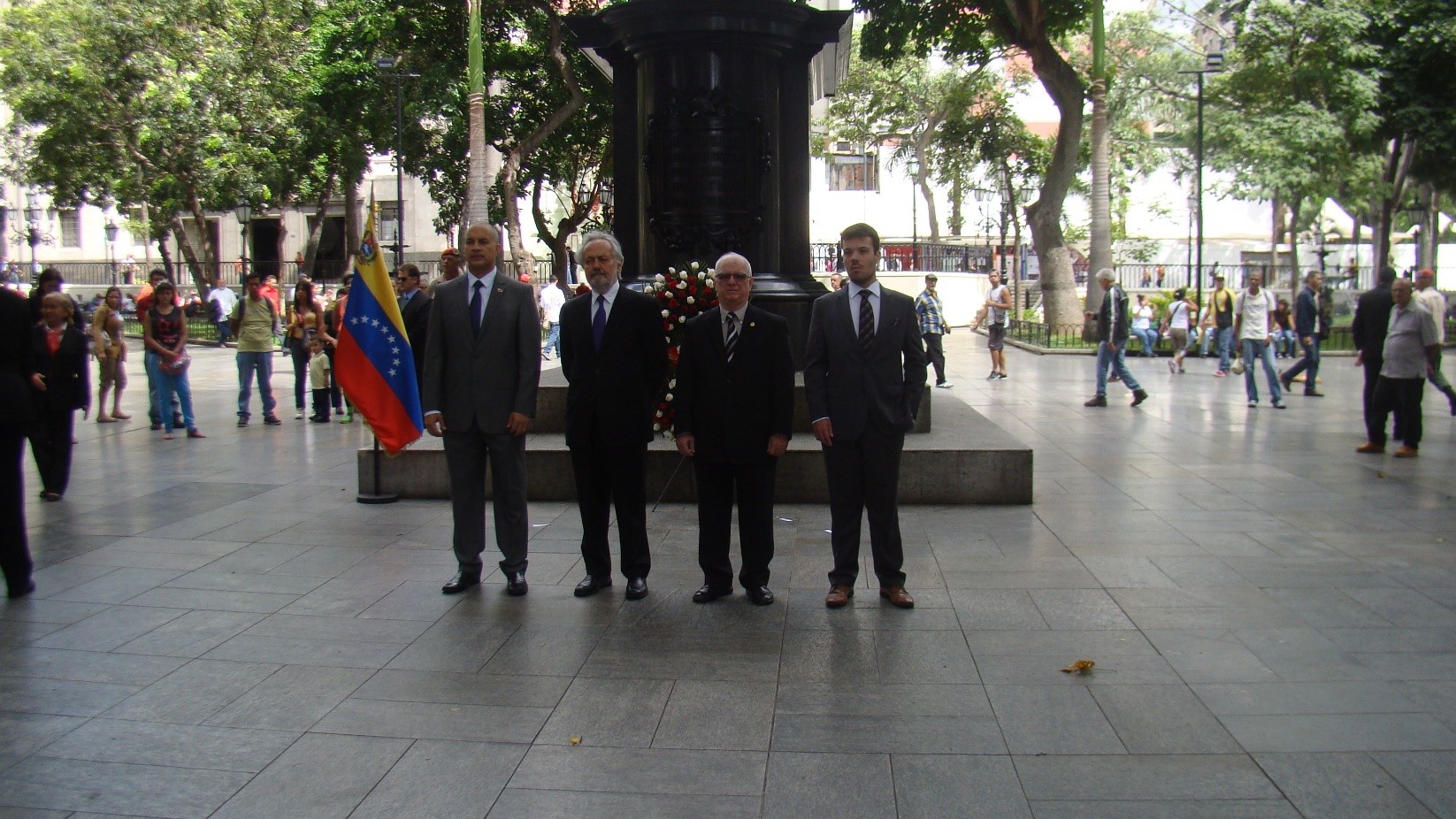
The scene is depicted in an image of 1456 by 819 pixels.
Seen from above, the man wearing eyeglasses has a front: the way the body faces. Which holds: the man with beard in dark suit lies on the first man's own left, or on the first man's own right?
on the first man's own right

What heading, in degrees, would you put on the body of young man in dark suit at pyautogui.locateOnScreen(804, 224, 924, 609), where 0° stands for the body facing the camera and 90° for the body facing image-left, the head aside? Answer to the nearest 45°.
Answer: approximately 0°

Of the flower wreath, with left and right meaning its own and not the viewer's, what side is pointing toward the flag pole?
right

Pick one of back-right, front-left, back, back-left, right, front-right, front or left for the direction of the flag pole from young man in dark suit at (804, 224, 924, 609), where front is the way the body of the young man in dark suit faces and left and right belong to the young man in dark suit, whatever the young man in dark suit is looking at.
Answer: back-right

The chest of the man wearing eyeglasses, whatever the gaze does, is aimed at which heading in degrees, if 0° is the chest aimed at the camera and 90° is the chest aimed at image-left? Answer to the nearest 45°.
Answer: approximately 0°

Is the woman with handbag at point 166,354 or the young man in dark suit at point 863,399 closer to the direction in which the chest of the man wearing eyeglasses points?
the young man in dark suit

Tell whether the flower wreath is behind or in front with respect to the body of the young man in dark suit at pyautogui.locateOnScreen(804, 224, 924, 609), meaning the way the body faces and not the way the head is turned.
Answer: behind

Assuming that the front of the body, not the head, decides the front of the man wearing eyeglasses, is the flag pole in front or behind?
behind

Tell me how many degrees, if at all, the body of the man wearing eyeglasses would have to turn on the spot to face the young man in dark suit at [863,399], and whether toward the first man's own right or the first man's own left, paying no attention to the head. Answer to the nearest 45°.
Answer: approximately 90° to the first man's own left
